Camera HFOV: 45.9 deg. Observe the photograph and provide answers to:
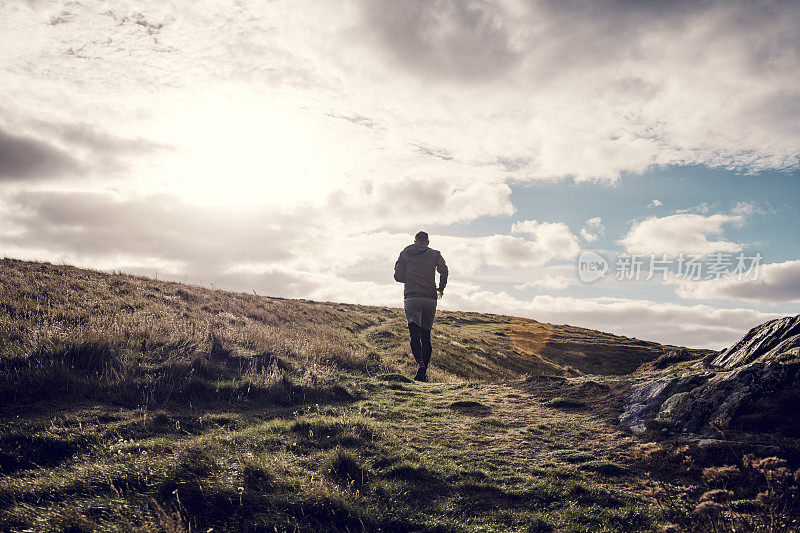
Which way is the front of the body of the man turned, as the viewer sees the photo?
away from the camera

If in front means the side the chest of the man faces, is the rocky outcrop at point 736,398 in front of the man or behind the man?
behind

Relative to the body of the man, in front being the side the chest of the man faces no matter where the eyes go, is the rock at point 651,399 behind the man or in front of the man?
behind
